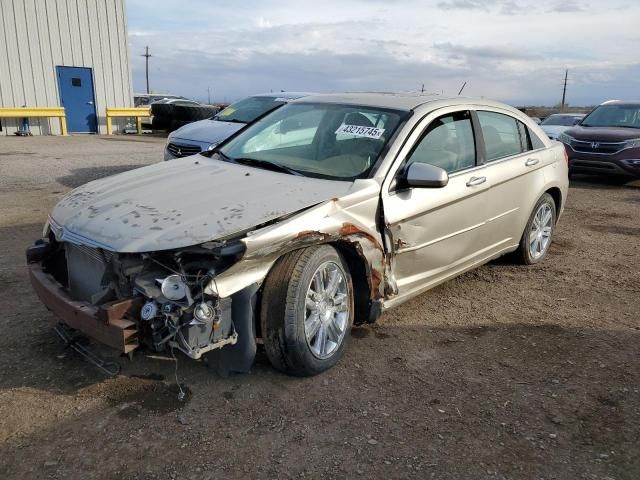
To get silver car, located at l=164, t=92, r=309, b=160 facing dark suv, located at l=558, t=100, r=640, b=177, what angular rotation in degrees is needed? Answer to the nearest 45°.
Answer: approximately 135° to its left

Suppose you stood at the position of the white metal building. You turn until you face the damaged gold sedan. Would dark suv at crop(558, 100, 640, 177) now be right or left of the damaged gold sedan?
left

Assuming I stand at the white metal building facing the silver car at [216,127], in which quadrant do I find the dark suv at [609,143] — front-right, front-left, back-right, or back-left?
front-left

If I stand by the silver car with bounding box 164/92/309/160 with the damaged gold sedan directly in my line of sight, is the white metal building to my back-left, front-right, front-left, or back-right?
back-right

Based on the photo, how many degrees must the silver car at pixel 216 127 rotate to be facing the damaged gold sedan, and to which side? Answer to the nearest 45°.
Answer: approximately 45° to its left

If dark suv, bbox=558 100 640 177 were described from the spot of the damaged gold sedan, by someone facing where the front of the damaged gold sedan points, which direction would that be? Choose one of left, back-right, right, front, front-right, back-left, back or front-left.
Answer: back

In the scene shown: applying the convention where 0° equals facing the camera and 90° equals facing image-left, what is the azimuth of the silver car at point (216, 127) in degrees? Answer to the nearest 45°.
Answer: approximately 45°

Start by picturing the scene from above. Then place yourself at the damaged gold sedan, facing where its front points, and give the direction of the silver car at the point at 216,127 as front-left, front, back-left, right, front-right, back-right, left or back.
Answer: back-right

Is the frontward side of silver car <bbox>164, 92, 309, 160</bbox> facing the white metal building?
no

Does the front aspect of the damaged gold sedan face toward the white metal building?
no

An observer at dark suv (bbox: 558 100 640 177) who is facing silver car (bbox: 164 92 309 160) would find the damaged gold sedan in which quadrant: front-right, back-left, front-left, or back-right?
front-left

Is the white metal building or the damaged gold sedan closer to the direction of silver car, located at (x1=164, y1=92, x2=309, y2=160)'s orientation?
the damaged gold sedan

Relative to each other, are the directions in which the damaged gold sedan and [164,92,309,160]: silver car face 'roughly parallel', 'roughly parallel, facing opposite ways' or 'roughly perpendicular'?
roughly parallel

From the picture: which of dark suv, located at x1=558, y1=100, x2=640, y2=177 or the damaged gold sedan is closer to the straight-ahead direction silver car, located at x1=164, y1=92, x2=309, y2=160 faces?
the damaged gold sedan

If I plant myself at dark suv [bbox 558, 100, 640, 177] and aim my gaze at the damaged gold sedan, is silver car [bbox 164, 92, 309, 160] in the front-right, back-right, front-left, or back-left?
front-right

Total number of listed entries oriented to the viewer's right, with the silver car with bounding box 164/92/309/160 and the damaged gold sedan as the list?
0

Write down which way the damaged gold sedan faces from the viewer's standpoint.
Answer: facing the viewer and to the left of the viewer
